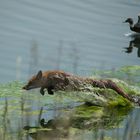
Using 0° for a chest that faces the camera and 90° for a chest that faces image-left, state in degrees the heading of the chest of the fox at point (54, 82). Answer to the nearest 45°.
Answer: approximately 90°
